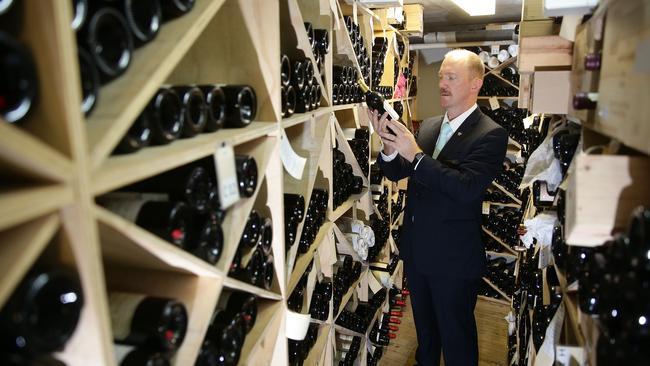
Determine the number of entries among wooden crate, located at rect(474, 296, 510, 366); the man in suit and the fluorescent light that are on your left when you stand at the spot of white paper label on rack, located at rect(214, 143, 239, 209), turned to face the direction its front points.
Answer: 3

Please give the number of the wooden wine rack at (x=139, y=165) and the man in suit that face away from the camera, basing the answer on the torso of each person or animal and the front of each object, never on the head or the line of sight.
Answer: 0

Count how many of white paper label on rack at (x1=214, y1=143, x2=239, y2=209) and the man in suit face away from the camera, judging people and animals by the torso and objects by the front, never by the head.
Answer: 0

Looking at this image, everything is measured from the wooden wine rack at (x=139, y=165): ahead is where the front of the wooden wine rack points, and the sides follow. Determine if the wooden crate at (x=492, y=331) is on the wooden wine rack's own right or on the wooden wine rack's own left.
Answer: on the wooden wine rack's own left

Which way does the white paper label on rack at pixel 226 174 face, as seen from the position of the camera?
facing the viewer and to the right of the viewer

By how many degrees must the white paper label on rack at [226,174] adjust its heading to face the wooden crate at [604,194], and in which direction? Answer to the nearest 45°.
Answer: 0° — it already faces it

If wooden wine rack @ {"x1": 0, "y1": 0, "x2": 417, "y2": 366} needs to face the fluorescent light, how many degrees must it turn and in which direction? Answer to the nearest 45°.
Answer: approximately 90° to its left

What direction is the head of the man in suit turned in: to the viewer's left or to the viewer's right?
to the viewer's left

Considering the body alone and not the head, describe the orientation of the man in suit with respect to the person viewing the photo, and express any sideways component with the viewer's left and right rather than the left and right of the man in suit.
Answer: facing the viewer and to the left of the viewer

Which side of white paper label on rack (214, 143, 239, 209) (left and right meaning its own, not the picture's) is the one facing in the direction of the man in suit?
left
